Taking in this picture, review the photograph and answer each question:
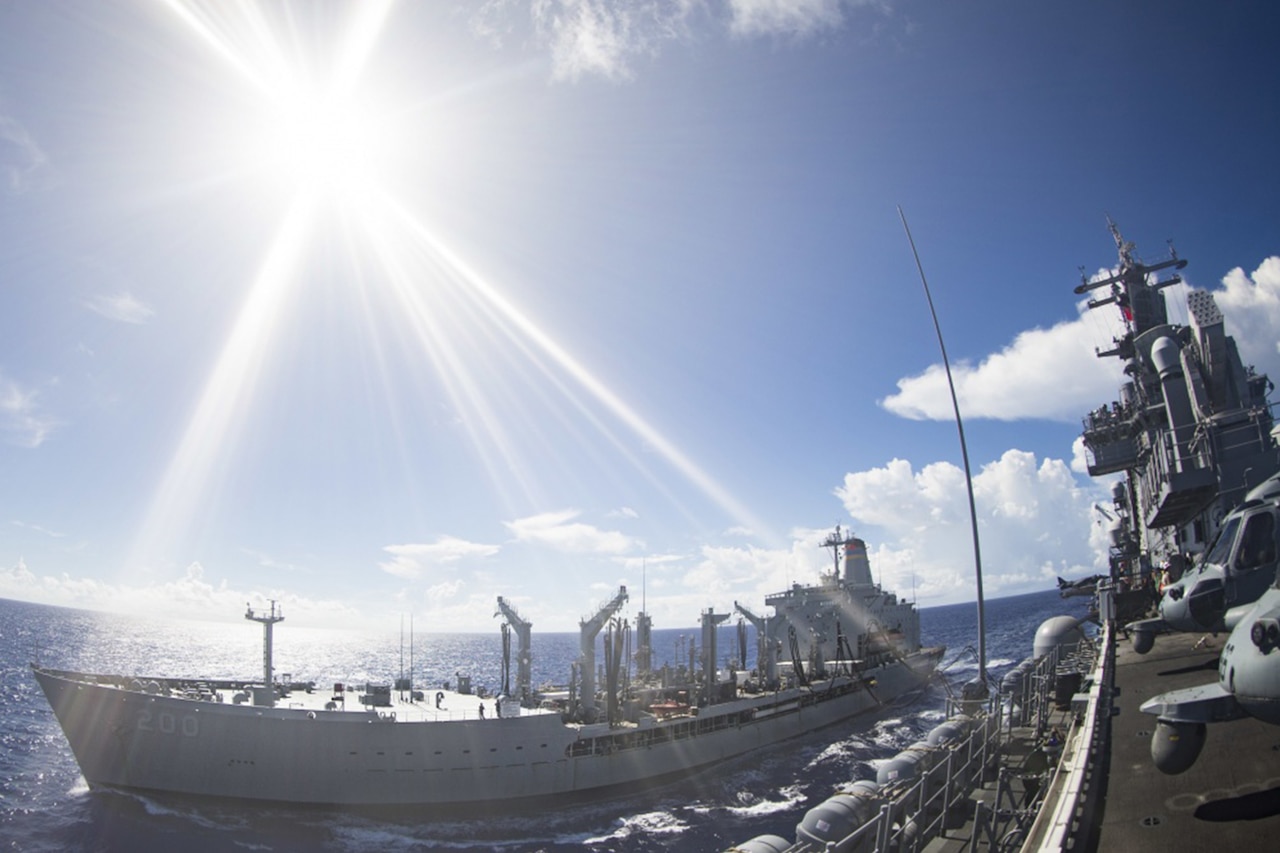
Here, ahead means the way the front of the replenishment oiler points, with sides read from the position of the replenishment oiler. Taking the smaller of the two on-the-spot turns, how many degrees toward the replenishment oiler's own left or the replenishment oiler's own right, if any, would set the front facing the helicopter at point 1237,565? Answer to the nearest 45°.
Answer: approximately 90° to the replenishment oiler's own left

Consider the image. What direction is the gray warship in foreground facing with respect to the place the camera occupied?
facing the viewer

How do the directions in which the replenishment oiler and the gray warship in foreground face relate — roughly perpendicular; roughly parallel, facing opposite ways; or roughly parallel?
roughly parallel

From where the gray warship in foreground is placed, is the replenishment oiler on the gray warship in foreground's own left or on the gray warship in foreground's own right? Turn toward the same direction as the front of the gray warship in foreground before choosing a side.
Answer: on the gray warship in foreground's own right

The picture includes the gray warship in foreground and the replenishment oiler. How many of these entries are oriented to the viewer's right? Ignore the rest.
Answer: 0

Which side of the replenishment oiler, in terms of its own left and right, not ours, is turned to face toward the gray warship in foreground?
left
